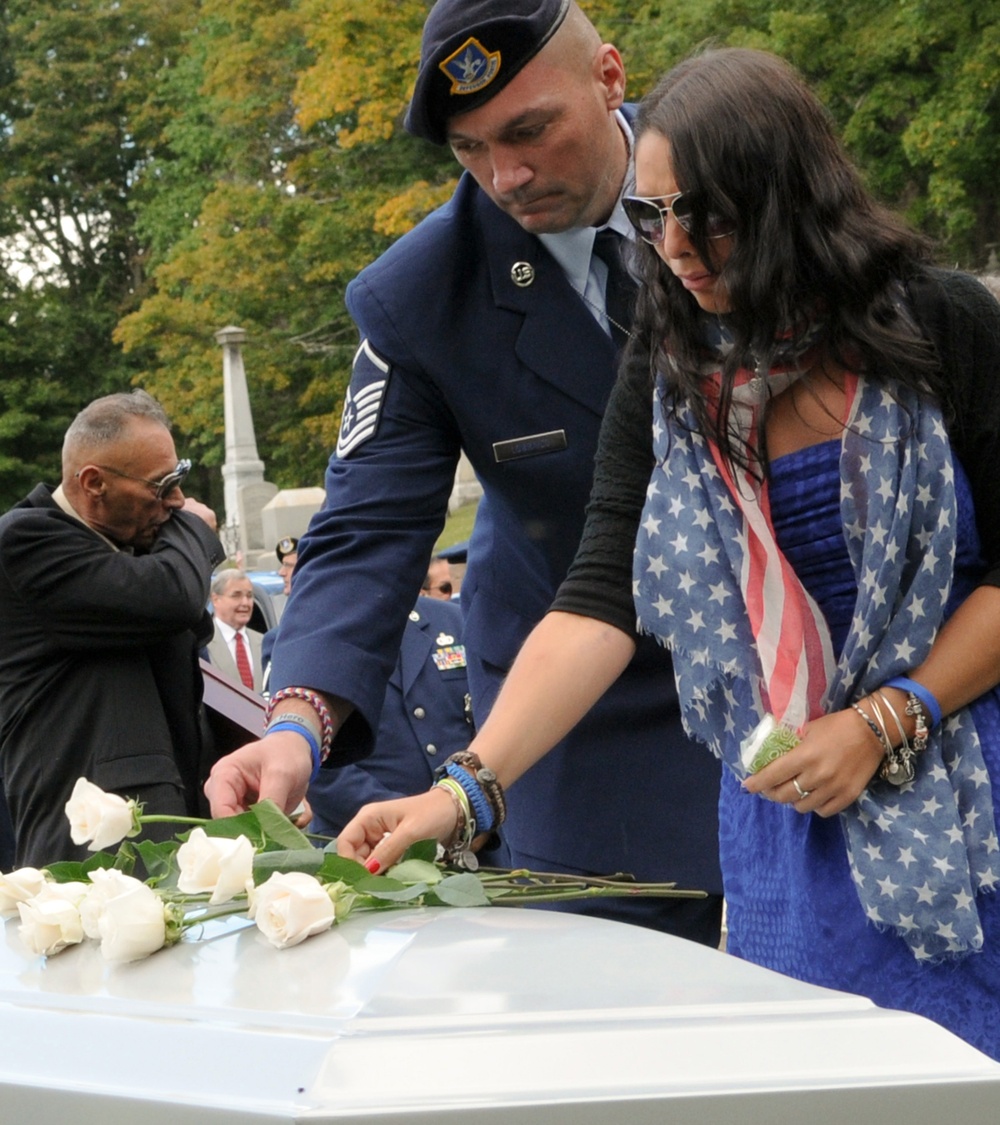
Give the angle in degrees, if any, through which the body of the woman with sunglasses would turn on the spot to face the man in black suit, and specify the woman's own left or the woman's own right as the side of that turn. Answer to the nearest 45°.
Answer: approximately 90° to the woman's own right

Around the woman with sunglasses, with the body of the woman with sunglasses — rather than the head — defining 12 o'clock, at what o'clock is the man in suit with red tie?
The man in suit with red tie is roughly at 4 o'clock from the woman with sunglasses.

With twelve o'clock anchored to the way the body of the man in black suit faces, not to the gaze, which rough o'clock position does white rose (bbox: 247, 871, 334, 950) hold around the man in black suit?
The white rose is roughly at 3 o'clock from the man in black suit.

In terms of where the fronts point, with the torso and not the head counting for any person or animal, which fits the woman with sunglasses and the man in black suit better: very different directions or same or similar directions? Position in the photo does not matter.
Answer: very different directions

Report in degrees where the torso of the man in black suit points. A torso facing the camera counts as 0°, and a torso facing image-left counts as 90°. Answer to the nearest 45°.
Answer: approximately 270°

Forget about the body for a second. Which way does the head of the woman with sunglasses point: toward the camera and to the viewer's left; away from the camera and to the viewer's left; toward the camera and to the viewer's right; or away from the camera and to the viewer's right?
toward the camera and to the viewer's left

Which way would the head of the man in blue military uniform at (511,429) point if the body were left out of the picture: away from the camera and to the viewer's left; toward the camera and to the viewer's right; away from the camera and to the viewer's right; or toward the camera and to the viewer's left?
toward the camera and to the viewer's left

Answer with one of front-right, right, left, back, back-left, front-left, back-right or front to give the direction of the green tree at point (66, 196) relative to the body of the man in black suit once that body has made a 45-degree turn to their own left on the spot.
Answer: front-left

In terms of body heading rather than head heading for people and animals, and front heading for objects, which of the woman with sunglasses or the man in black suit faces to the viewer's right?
the man in black suit

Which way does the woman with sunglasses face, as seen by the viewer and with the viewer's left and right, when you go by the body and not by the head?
facing the viewer and to the left of the viewer

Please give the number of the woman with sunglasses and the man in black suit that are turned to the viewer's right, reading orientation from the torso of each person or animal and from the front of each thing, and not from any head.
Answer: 1

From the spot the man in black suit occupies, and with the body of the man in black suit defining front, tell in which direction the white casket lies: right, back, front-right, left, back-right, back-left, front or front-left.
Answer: right

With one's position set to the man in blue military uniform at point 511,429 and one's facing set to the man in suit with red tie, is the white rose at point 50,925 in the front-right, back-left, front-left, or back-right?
back-left

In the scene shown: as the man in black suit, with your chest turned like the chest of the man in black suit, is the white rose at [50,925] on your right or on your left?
on your right

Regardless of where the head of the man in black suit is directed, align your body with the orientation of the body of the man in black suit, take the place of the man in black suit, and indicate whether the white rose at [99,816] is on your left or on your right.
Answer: on your right

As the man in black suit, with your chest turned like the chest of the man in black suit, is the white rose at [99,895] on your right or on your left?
on your right

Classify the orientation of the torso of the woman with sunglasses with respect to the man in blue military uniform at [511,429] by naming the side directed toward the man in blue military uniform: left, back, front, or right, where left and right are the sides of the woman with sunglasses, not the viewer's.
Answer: right
